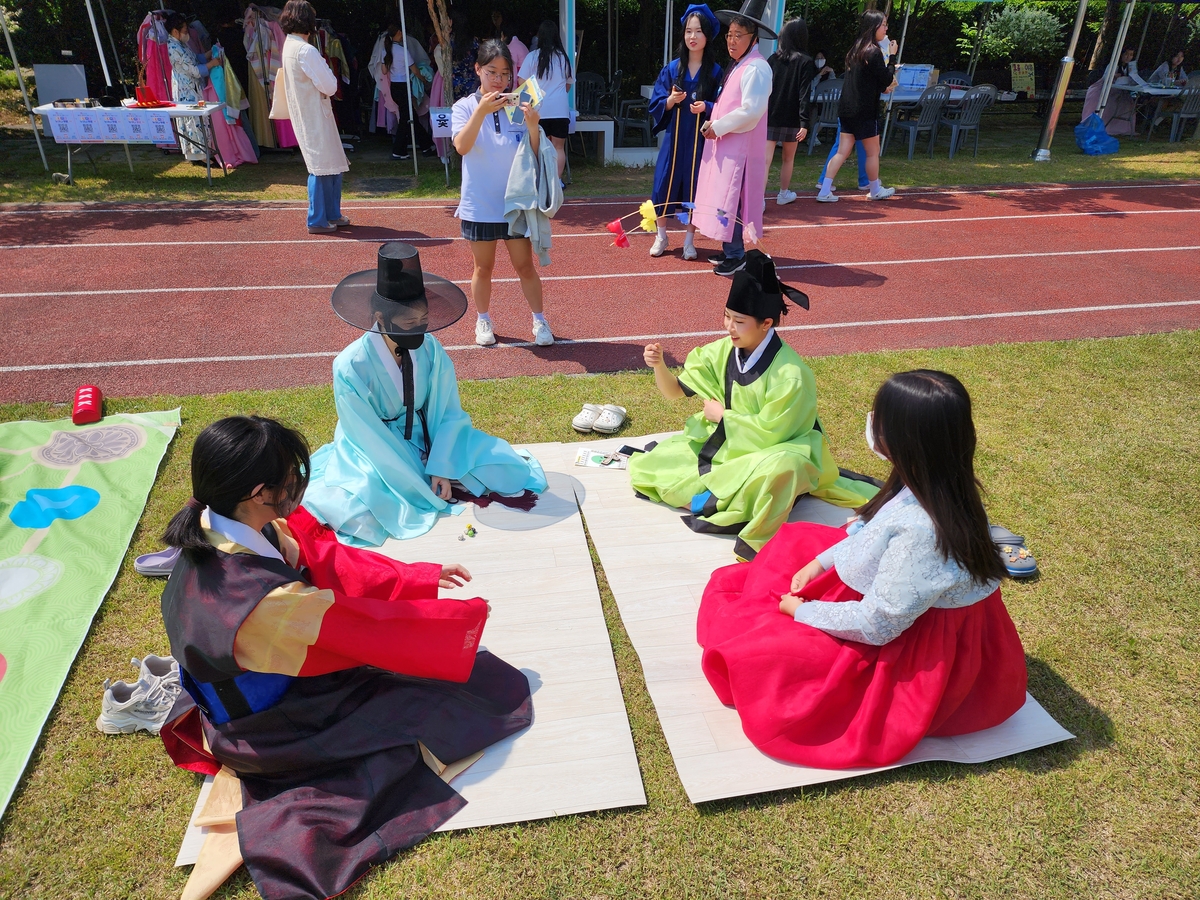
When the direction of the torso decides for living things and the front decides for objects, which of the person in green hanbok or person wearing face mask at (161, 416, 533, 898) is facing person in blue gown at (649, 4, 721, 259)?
the person wearing face mask

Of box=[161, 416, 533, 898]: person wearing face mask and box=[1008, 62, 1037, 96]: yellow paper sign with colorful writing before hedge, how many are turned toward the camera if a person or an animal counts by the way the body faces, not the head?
1

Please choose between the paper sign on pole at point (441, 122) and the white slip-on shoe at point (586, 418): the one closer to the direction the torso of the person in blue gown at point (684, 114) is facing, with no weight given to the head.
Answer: the white slip-on shoe

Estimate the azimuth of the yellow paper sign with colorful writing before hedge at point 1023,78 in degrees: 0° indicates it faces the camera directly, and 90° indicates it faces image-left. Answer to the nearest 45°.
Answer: approximately 0°

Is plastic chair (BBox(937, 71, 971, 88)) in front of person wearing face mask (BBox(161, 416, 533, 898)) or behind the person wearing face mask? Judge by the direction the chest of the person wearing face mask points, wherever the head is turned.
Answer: in front

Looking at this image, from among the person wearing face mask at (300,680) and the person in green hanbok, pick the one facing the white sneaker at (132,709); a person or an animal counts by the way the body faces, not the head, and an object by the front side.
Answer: the person in green hanbok

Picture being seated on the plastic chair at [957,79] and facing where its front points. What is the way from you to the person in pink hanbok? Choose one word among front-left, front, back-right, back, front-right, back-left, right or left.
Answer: front

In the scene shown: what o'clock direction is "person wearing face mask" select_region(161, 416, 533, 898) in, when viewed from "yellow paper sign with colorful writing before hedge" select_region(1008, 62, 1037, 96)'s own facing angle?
The person wearing face mask is roughly at 12 o'clock from the yellow paper sign with colorful writing before hedge.

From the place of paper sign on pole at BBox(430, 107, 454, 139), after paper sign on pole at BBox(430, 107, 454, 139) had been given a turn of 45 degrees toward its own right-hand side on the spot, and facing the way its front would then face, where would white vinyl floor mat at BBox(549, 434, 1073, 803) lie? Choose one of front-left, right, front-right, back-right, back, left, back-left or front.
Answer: front-left

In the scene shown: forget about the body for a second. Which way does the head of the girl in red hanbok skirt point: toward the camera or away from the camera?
away from the camera

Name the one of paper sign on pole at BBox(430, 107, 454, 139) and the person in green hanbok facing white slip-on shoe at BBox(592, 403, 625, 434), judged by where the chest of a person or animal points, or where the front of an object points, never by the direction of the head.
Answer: the paper sign on pole

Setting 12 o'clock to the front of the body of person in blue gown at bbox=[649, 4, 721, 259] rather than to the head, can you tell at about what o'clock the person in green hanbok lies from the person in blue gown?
The person in green hanbok is roughly at 12 o'clock from the person in blue gown.

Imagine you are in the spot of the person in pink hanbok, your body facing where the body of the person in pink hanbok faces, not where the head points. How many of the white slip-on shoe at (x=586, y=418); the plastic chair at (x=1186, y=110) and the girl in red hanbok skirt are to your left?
2

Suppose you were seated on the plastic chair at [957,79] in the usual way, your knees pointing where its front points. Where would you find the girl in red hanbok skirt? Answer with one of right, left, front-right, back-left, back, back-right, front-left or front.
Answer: front

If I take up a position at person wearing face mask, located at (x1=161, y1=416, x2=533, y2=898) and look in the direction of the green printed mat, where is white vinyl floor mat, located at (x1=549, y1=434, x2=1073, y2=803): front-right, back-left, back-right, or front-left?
back-right
